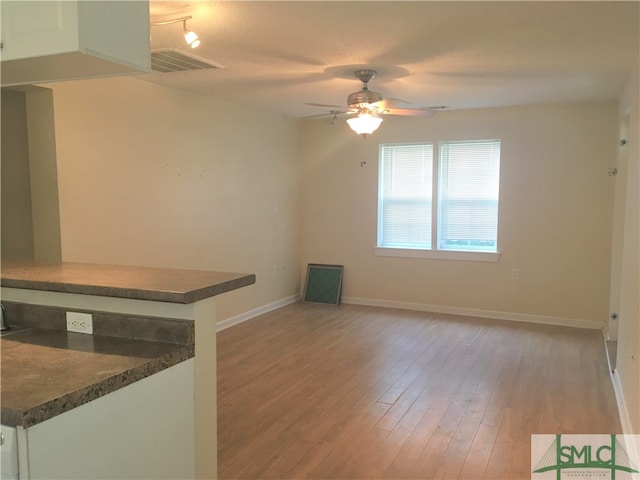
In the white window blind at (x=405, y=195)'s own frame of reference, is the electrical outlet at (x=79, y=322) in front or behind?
in front

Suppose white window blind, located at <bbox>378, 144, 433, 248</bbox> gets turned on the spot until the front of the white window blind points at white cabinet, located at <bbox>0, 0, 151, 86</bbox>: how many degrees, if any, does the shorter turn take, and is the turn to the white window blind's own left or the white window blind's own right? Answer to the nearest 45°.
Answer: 0° — it already faces it

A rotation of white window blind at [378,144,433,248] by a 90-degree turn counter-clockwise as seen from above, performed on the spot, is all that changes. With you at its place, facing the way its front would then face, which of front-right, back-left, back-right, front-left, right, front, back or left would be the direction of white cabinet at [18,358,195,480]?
right

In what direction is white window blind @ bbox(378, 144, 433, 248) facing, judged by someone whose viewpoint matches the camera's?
facing the viewer

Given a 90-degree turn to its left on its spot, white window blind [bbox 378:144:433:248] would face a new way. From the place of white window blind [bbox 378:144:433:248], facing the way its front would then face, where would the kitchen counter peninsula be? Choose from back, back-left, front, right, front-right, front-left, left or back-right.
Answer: right

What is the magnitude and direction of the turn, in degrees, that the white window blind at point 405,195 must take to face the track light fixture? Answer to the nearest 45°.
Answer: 0° — it already faces it
